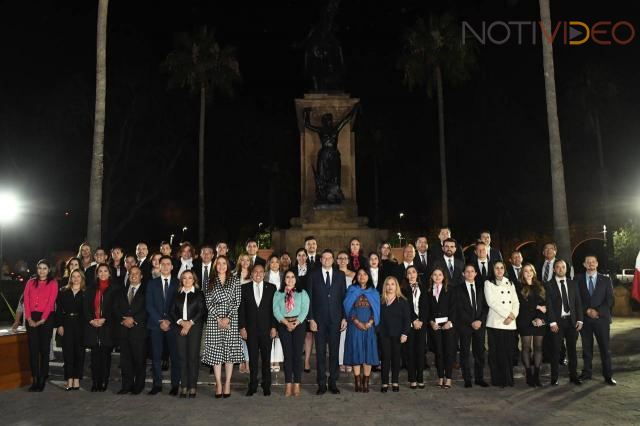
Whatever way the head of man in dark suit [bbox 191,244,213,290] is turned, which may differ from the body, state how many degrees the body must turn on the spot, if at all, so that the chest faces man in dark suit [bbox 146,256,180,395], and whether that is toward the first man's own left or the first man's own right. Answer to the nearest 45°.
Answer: approximately 45° to the first man's own right

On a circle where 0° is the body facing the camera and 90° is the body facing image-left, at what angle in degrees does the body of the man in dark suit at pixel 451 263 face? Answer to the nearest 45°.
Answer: approximately 0°

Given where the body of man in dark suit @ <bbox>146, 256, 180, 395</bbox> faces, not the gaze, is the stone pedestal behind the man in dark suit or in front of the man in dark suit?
behind

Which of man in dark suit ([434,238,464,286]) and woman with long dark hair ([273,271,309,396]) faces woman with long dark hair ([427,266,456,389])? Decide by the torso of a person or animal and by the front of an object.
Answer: the man in dark suit

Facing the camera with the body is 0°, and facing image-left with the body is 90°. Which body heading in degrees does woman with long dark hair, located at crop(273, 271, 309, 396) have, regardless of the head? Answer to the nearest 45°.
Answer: approximately 0°

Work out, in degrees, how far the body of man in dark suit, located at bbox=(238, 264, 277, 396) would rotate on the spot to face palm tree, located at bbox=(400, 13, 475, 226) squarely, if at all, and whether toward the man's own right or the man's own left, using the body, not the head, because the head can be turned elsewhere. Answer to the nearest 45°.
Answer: approximately 135° to the man's own left

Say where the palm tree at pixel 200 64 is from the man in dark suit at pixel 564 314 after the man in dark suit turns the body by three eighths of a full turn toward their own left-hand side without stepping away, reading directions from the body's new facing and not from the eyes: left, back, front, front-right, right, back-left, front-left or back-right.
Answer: left

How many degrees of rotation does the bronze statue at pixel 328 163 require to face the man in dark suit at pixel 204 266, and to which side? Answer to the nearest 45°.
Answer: approximately 45° to its right

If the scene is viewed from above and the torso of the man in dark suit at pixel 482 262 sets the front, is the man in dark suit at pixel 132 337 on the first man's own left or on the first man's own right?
on the first man's own right

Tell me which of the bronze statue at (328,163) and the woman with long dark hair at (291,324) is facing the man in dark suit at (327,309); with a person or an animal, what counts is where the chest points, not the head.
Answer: the bronze statue
